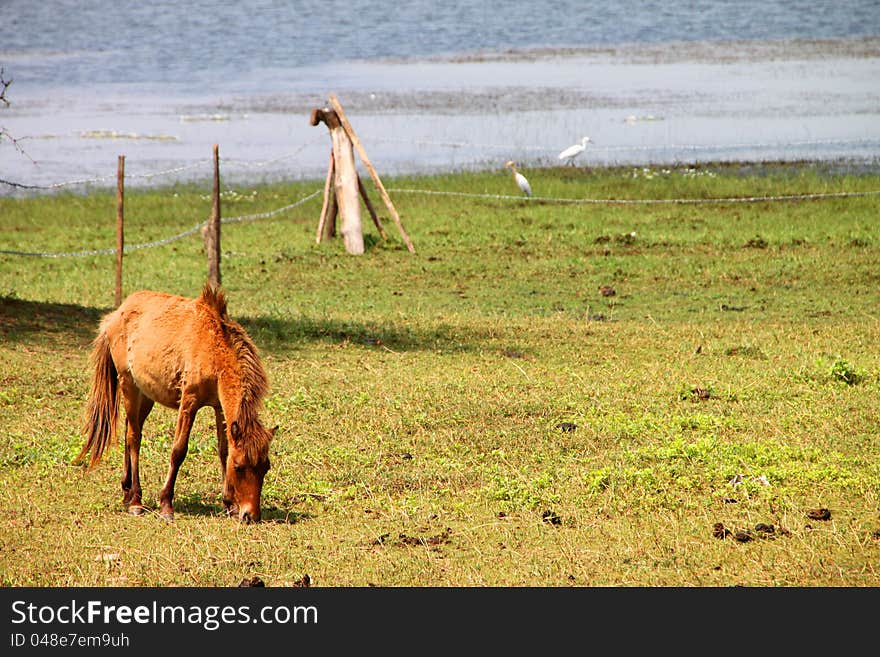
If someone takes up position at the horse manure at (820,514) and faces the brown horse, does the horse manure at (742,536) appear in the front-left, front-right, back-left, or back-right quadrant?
front-left

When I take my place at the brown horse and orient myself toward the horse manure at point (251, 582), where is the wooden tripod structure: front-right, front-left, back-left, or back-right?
back-left

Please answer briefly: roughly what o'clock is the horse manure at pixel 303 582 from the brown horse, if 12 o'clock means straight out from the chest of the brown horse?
The horse manure is roughly at 1 o'clock from the brown horse.

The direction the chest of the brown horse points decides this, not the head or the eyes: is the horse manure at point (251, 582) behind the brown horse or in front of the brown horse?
in front

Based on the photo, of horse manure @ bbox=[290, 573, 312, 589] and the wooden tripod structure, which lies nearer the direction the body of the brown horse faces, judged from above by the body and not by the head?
the horse manure

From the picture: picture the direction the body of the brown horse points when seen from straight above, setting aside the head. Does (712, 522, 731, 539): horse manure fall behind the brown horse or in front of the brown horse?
in front

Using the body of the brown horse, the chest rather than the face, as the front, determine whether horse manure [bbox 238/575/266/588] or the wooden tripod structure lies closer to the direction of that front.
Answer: the horse manure

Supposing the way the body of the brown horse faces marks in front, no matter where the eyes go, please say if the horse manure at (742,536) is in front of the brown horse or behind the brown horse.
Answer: in front

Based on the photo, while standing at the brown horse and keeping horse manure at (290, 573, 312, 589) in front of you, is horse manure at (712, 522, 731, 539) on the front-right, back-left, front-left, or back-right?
front-left

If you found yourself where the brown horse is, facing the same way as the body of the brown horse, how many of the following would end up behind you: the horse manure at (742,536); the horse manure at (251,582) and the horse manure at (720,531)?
0

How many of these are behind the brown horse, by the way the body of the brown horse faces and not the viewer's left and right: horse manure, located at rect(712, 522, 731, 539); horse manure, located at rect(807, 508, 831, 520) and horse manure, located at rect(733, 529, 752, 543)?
0

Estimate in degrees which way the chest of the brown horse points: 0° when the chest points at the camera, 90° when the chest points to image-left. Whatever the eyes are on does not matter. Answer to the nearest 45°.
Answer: approximately 315°

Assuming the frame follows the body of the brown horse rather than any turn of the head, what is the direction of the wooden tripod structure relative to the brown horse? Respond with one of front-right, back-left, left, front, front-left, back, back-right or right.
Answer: back-left

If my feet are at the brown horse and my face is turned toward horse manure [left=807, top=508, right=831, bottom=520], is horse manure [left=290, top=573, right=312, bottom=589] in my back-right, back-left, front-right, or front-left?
front-right
